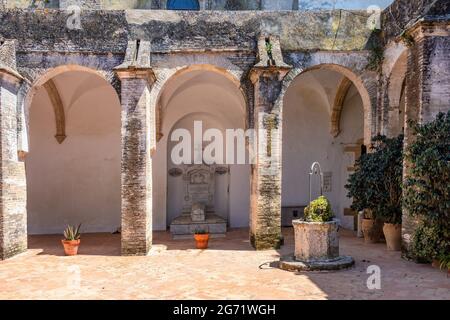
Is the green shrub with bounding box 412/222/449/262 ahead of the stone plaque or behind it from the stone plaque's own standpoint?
ahead

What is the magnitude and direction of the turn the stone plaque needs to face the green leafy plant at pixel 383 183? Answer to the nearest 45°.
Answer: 0° — it already faces it

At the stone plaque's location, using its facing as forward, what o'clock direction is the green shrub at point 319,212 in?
The green shrub is roughly at 12 o'clock from the stone plaque.

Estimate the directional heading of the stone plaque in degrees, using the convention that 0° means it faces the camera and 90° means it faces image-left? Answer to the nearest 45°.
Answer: approximately 0°

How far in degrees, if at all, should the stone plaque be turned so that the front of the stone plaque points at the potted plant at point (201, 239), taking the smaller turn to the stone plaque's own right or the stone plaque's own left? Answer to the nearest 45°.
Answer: approximately 45° to the stone plaque's own right

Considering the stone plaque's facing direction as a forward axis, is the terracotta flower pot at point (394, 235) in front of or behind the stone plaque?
in front

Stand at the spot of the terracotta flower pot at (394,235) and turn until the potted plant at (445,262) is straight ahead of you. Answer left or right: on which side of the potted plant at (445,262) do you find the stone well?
right

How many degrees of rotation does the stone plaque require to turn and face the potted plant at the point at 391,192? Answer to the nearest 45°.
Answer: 0° — it already faces it

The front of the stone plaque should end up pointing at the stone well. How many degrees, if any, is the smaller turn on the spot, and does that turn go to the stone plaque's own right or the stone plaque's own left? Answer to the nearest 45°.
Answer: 0° — it already faces it
